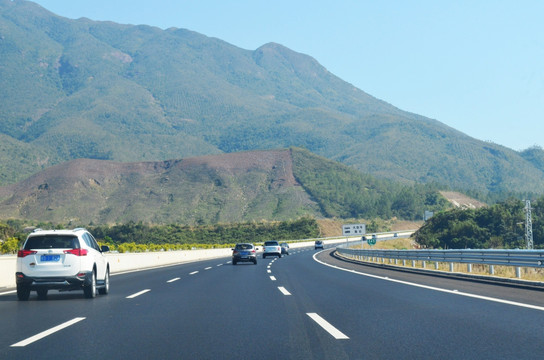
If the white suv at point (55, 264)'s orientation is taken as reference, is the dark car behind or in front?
in front

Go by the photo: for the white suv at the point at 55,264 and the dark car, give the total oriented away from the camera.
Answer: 2

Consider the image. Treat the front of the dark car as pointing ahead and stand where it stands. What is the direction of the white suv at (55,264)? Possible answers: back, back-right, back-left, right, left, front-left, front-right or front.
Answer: back

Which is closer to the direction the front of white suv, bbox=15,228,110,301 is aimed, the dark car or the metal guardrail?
the dark car

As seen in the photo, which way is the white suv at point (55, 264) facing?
away from the camera

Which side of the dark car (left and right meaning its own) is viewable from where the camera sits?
back
